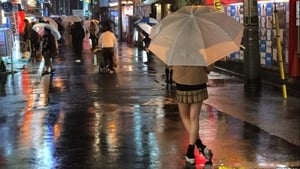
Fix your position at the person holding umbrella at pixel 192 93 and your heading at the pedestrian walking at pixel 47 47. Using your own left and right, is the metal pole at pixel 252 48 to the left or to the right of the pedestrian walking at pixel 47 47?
right

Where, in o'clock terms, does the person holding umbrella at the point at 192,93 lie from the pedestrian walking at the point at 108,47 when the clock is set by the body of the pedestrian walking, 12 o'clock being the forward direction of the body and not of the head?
The person holding umbrella is roughly at 6 o'clock from the pedestrian walking.

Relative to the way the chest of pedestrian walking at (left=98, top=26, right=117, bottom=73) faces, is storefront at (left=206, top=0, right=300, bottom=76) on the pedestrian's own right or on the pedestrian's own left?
on the pedestrian's own right

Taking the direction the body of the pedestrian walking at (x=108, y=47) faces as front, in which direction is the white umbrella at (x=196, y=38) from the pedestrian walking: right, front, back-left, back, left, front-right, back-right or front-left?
back

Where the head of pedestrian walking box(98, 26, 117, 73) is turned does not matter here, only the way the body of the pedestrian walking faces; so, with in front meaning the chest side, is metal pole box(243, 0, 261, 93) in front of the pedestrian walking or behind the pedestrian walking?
behind

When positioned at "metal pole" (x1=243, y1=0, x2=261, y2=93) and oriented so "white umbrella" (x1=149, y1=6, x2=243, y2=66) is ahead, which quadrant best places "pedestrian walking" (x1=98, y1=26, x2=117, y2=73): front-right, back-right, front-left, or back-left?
back-right

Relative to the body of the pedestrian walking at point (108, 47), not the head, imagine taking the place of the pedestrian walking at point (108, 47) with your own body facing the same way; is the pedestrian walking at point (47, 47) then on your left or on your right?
on your left

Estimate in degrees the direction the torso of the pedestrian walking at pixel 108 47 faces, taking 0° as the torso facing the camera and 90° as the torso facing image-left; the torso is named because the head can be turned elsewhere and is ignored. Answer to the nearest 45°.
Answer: approximately 180°

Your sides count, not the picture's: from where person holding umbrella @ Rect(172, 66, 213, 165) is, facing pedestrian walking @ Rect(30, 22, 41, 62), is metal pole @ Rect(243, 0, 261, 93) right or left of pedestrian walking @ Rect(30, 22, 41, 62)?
right

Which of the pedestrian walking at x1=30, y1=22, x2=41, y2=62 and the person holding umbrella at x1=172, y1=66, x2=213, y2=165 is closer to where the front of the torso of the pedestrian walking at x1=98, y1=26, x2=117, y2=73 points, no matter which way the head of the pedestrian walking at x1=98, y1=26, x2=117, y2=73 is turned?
the pedestrian walking
